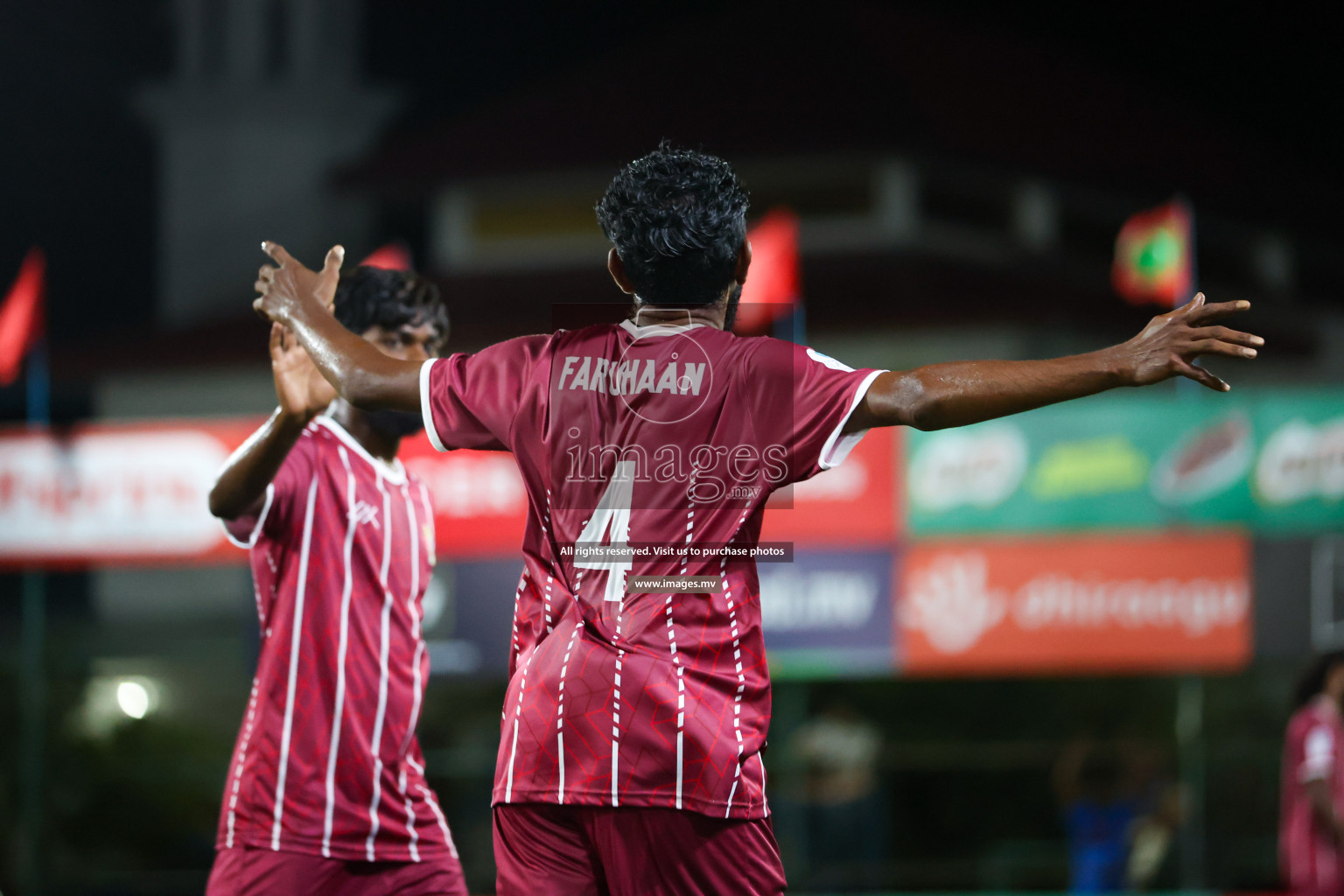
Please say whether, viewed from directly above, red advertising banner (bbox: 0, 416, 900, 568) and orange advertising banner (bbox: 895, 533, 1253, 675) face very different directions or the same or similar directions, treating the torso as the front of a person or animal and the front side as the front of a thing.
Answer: same or similar directions

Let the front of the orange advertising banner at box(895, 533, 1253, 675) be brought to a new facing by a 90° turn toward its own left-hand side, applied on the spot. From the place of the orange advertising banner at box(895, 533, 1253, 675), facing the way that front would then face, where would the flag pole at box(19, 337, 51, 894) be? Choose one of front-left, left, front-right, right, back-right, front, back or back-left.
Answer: back

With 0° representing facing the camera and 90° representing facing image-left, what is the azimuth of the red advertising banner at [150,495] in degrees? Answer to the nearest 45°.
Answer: approximately 0°

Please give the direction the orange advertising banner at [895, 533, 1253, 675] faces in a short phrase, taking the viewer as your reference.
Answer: facing the viewer

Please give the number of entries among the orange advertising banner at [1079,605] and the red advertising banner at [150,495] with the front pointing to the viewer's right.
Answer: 0

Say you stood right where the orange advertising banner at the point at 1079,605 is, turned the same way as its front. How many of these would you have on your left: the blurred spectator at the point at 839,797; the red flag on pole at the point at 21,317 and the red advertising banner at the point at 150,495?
0

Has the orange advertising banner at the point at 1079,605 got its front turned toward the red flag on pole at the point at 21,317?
no
